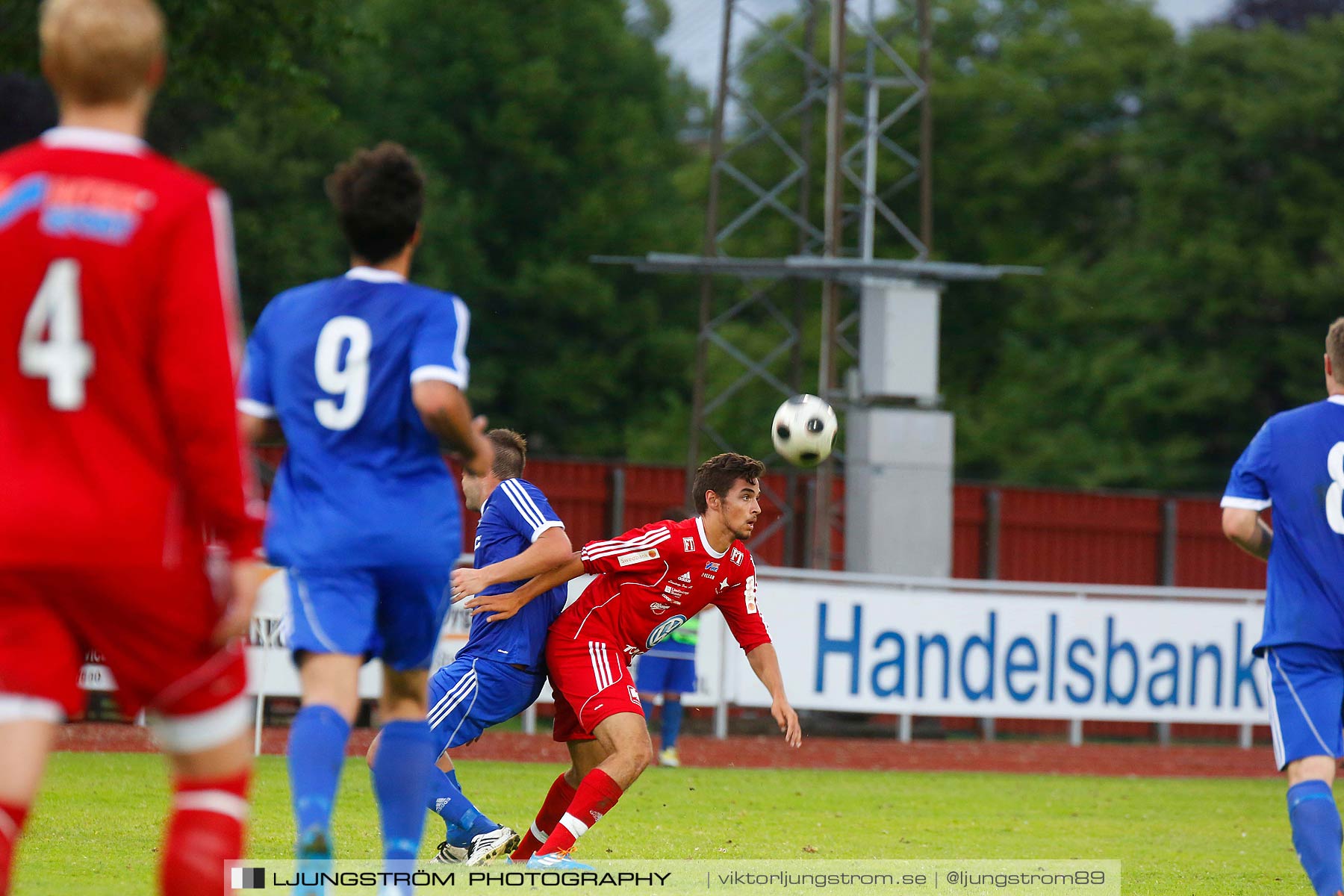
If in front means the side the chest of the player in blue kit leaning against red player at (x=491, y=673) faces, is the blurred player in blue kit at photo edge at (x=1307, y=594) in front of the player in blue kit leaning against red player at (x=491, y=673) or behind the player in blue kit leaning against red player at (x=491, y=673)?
behind

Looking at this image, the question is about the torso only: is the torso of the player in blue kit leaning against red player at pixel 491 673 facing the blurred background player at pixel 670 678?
no

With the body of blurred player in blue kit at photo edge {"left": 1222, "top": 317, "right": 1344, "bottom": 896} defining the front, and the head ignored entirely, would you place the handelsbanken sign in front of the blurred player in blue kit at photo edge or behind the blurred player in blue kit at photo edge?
in front

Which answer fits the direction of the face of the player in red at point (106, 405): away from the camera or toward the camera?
away from the camera

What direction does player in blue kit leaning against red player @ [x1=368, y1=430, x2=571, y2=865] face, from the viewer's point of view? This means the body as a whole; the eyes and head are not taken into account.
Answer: to the viewer's left

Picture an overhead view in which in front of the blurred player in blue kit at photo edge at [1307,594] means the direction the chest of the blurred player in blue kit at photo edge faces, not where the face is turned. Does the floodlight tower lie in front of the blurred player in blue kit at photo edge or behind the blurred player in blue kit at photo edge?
in front

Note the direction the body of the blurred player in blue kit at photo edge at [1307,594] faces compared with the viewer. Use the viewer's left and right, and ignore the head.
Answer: facing away from the viewer

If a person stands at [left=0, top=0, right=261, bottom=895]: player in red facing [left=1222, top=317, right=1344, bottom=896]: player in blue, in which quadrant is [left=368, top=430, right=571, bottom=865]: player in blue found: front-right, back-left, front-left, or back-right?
front-left
